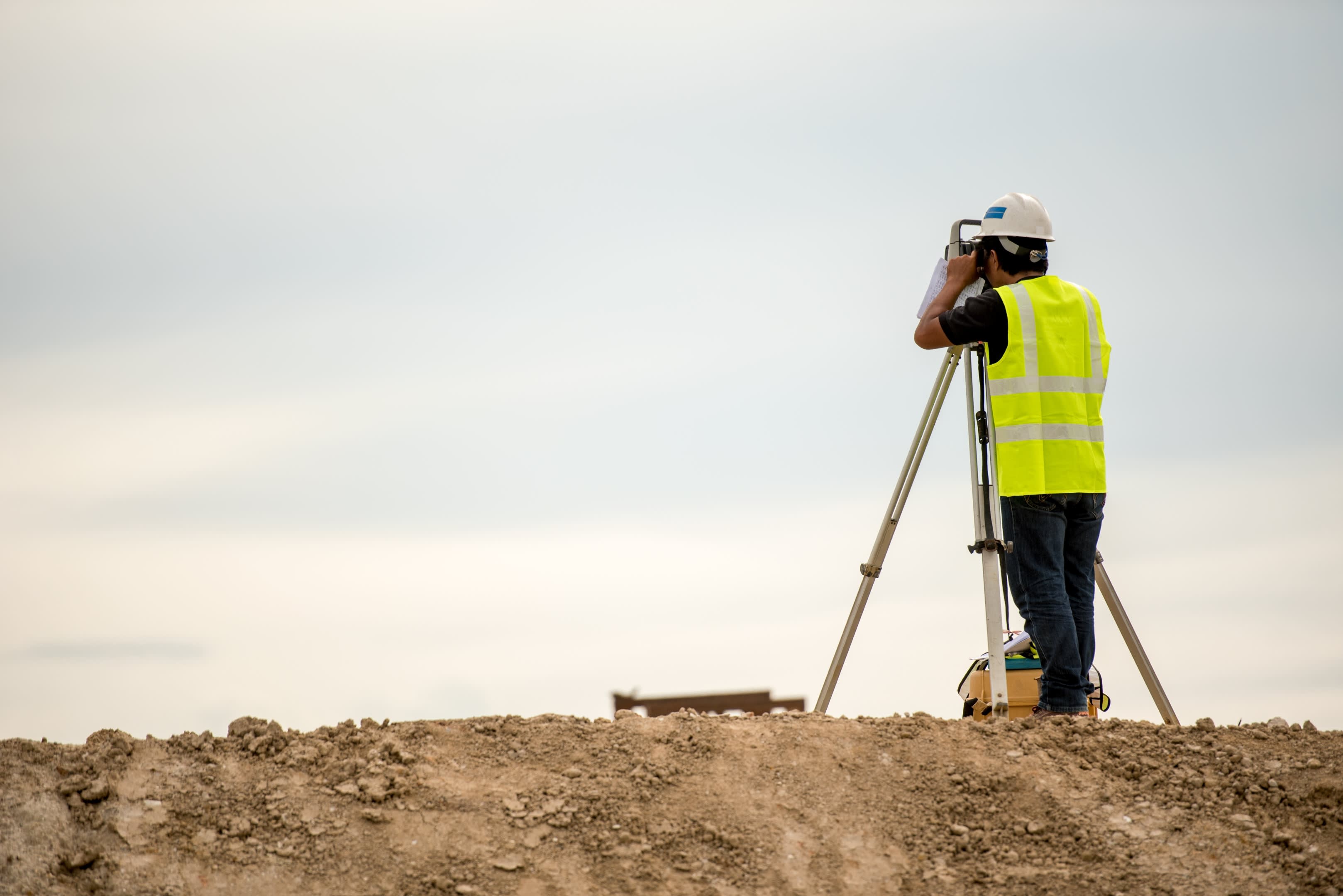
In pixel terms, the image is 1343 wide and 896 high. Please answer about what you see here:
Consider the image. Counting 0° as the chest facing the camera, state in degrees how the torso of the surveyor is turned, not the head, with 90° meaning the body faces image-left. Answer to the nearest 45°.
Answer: approximately 135°
